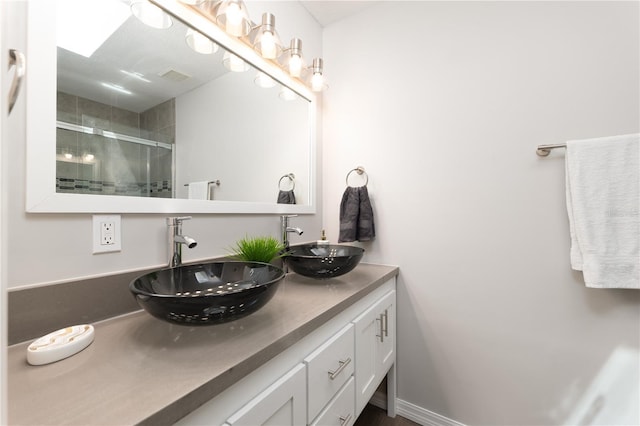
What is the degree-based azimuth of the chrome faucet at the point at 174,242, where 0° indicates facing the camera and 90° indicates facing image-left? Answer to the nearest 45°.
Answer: approximately 315°

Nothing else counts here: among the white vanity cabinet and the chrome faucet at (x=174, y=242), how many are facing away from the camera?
0

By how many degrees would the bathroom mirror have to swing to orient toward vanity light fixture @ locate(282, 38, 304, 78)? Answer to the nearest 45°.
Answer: approximately 45° to its left

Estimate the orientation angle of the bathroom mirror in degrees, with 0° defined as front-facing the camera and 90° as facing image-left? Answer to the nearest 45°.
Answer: approximately 315°

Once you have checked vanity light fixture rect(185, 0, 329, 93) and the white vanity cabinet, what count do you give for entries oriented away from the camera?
0

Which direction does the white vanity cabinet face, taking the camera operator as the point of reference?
facing the viewer and to the right of the viewer

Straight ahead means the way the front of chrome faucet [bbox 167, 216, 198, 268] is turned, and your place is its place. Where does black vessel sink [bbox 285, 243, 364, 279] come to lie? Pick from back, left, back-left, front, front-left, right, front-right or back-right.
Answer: front-left
